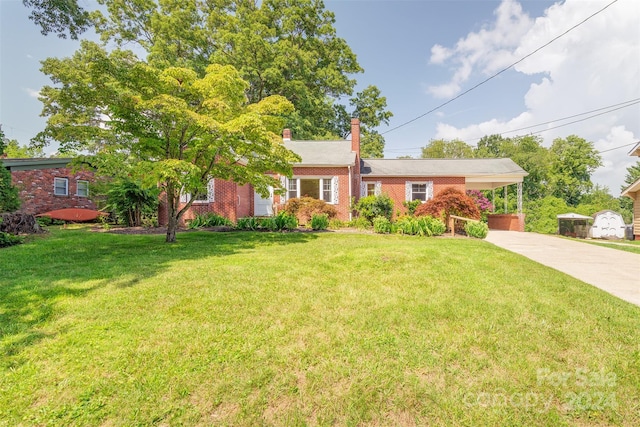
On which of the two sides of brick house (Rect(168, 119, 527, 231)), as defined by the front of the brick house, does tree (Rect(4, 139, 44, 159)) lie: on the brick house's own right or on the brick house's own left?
on the brick house's own right

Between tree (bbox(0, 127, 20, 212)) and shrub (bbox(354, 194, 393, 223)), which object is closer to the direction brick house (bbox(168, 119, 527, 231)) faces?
the shrub

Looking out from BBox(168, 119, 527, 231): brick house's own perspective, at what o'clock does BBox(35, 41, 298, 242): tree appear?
The tree is roughly at 1 o'clock from the brick house.

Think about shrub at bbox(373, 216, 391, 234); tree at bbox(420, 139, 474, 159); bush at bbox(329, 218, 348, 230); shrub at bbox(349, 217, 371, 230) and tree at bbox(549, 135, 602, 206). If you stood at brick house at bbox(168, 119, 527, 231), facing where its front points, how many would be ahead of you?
3

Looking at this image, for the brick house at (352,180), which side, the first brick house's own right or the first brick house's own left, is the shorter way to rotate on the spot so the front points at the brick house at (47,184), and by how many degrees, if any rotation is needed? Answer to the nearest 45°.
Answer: approximately 90° to the first brick house's own right

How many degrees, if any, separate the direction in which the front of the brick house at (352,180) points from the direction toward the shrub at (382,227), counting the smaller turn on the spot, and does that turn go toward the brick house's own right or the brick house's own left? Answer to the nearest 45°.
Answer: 0° — it already faces it

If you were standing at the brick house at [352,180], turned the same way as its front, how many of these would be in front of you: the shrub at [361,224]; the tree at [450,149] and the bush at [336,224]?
2

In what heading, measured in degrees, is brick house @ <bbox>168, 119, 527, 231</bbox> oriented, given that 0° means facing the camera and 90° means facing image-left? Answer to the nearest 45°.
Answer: approximately 0°

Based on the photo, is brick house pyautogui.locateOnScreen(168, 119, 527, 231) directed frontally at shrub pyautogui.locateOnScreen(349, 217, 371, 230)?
yes
